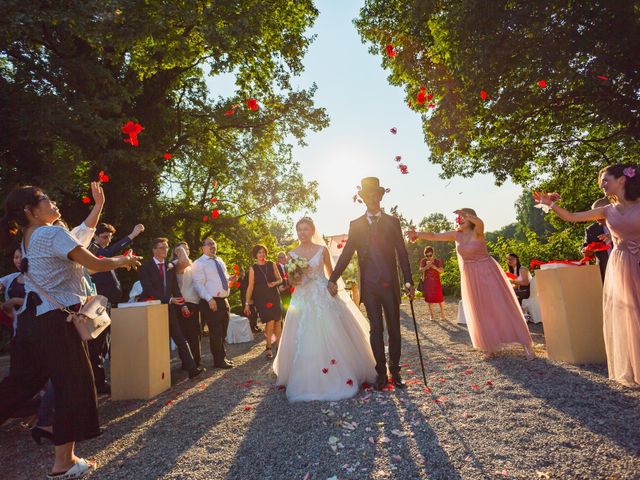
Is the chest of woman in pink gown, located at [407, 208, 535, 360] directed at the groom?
yes

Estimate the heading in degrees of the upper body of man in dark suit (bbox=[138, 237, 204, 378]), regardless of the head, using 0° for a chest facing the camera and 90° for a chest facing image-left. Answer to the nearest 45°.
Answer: approximately 315°

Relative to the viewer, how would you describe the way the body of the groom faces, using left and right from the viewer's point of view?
facing the viewer

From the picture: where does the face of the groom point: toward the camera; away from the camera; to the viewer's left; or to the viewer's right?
toward the camera

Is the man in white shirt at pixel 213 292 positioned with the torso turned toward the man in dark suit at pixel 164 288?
no

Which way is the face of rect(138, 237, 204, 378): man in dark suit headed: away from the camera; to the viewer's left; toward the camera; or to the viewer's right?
toward the camera

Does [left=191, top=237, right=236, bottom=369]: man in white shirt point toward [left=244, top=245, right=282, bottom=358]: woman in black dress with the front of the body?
no

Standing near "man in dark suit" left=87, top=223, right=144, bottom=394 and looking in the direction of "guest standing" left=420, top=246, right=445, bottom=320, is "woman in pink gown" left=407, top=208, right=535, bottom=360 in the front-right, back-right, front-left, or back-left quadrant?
front-right

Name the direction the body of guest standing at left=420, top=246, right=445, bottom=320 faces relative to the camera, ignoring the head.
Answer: toward the camera

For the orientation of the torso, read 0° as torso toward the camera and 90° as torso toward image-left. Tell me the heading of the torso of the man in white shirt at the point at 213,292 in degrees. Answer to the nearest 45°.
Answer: approximately 315°

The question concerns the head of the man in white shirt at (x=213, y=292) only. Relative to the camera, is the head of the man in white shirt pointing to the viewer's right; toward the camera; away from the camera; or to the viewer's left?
toward the camera

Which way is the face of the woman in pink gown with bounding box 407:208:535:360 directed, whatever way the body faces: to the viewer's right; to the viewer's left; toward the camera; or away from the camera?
to the viewer's left

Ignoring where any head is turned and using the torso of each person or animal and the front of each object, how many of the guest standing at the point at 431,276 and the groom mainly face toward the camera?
2

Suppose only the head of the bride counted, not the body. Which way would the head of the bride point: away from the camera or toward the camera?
toward the camera

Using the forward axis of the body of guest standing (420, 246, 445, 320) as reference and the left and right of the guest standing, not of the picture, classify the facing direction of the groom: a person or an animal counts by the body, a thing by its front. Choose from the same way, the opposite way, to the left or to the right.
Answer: the same way

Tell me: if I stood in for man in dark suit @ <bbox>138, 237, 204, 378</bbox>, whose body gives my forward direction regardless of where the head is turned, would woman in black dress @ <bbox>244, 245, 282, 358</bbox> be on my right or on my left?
on my left

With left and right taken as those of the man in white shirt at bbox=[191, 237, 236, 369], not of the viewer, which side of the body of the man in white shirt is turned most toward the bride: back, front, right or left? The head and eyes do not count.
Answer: front

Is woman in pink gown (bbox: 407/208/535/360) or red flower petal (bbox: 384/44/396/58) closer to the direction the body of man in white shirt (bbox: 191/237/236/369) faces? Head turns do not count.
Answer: the woman in pink gown
